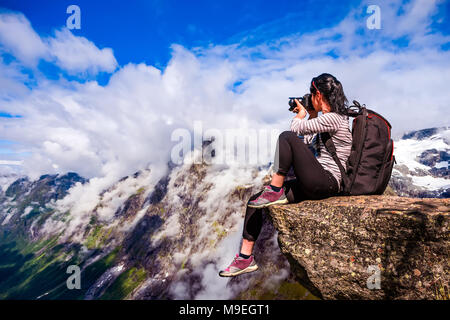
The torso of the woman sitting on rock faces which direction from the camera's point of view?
to the viewer's left

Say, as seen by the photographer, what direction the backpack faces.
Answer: facing to the right of the viewer

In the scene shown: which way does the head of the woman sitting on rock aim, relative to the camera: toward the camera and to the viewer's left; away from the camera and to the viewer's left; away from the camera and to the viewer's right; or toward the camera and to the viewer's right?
away from the camera and to the viewer's left
